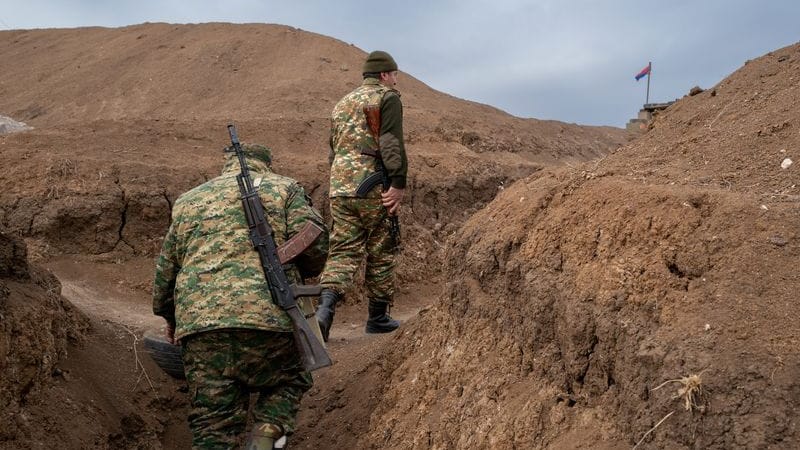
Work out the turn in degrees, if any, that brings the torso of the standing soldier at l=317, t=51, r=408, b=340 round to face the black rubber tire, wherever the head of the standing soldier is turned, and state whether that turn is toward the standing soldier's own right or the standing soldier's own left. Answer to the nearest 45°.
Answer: approximately 135° to the standing soldier's own left

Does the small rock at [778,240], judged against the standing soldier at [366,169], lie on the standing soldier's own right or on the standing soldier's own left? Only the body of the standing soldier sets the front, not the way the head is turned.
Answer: on the standing soldier's own right

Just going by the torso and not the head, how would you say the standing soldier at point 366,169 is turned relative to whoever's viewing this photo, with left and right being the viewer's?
facing away from the viewer and to the right of the viewer

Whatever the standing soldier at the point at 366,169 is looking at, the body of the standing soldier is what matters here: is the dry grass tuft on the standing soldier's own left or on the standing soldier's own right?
on the standing soldier's own right

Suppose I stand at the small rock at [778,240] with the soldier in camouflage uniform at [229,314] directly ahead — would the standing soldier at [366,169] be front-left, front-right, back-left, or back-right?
front-right

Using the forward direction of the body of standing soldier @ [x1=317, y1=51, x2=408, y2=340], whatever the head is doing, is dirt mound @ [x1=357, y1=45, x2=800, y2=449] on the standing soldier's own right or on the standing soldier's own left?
on the standing soldier's own right

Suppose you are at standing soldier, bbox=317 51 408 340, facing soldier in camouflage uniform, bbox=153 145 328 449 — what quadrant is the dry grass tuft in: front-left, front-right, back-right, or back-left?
front-left
